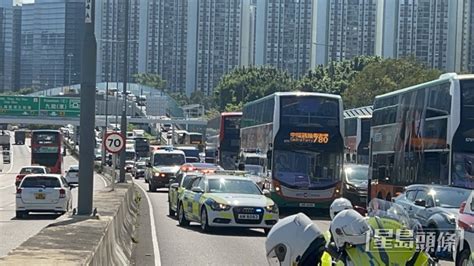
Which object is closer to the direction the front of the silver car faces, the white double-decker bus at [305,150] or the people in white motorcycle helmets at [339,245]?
the people in white motorcycle helmets

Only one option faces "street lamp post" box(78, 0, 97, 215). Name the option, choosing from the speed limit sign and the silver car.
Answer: the speed limit sign

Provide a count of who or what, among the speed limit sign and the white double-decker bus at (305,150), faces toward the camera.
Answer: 2

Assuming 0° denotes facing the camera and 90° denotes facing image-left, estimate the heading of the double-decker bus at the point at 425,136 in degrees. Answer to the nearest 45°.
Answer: approximately 315°

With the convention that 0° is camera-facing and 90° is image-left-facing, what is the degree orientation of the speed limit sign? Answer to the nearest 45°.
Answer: approximately 0°

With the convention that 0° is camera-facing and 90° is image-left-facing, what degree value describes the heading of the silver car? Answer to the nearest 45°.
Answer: approximately 315°

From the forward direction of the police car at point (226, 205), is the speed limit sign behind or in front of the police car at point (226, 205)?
behind

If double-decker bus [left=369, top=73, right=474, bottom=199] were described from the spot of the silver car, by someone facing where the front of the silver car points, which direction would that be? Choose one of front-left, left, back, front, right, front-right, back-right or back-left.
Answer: back-left
